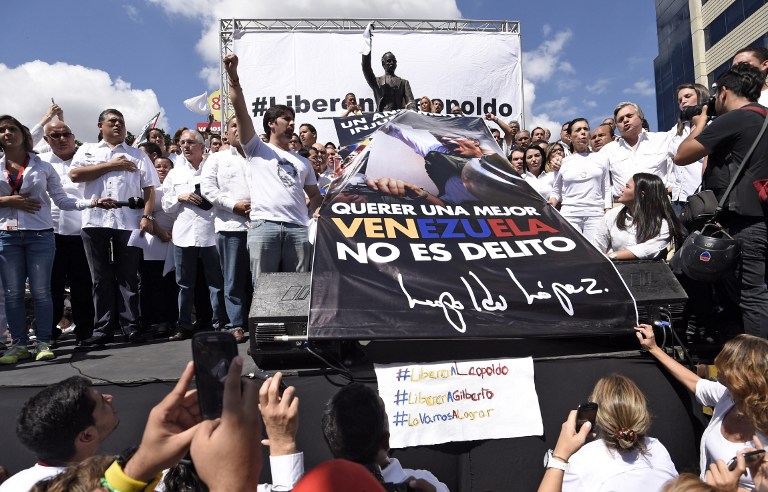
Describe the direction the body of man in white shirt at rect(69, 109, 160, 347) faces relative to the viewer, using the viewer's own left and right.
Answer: facing the viewer

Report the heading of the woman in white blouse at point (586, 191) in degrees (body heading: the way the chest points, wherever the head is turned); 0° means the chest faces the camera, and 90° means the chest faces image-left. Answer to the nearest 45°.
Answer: approximately 0°

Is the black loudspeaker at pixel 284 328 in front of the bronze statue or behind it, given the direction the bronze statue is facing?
in front

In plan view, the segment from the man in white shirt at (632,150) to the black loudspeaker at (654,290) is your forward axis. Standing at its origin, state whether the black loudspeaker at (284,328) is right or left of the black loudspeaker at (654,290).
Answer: right

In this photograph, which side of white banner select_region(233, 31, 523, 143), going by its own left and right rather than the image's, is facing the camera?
front

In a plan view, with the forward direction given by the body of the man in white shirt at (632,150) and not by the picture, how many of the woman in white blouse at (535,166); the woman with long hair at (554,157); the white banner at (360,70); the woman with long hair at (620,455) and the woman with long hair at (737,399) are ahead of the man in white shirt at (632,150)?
2
